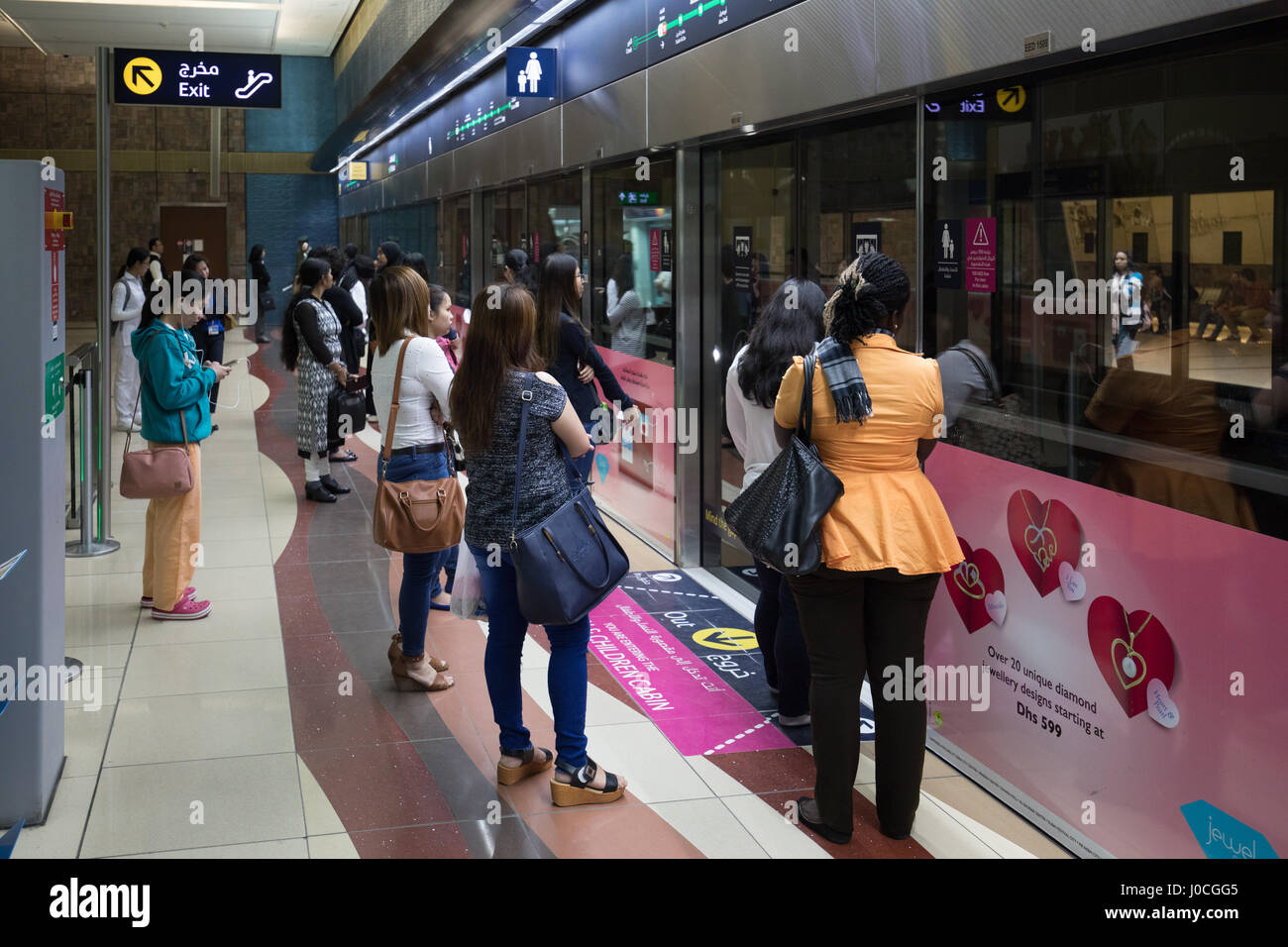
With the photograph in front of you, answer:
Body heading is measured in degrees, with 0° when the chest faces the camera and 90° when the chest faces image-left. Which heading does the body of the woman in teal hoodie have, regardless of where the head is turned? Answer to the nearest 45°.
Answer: approximately 270°

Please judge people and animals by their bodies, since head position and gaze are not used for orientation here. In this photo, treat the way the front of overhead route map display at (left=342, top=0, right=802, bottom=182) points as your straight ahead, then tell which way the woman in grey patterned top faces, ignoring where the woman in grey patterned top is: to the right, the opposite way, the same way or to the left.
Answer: the opposite way

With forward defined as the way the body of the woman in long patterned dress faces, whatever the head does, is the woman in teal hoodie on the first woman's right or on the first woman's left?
on the first woman's right

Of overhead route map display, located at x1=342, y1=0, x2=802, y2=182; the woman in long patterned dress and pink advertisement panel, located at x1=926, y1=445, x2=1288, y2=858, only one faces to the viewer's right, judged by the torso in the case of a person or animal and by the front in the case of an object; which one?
the woman in long patterned dress

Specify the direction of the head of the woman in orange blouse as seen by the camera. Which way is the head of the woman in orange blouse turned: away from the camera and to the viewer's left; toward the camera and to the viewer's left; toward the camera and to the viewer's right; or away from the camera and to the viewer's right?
away from the camera and to the viewer's right

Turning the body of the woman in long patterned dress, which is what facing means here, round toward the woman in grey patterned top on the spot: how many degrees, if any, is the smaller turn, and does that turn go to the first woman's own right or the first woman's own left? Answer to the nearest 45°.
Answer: approximately 90° to the first woman's own right

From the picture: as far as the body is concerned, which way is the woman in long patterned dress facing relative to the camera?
to the viewer's right

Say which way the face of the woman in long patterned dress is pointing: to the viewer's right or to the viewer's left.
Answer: to the viewer's right

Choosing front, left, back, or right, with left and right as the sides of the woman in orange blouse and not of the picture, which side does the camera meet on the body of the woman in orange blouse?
back
